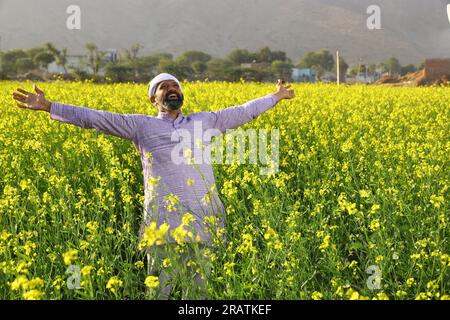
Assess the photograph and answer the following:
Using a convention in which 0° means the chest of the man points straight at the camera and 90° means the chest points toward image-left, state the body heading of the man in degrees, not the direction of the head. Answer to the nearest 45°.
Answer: approximately 315°
